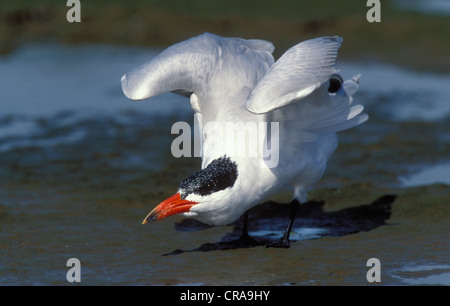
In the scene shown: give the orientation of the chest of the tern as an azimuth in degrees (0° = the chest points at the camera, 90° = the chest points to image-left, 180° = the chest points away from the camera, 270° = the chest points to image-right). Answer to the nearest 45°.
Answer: approximately 45°
